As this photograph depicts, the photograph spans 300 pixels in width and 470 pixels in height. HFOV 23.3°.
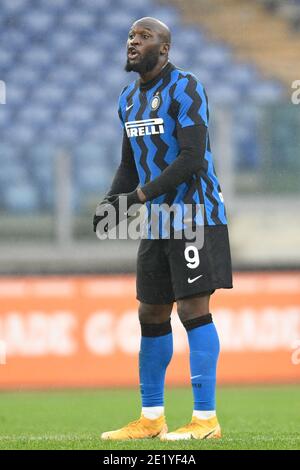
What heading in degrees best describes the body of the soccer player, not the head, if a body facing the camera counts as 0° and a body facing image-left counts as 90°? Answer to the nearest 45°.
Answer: approximately 45°

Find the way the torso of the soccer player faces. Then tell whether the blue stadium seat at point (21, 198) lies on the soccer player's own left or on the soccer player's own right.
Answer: on the soccer player's own right
